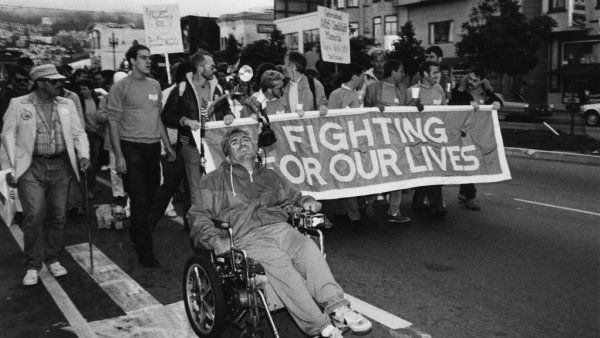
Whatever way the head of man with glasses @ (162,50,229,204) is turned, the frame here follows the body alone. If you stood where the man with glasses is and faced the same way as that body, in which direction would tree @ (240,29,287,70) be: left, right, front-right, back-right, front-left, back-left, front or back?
back-left

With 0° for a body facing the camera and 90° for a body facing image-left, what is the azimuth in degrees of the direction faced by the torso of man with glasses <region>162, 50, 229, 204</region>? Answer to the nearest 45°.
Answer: approximately 315°

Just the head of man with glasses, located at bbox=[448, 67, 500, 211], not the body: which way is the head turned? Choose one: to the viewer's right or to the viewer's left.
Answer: to the viewer's left
